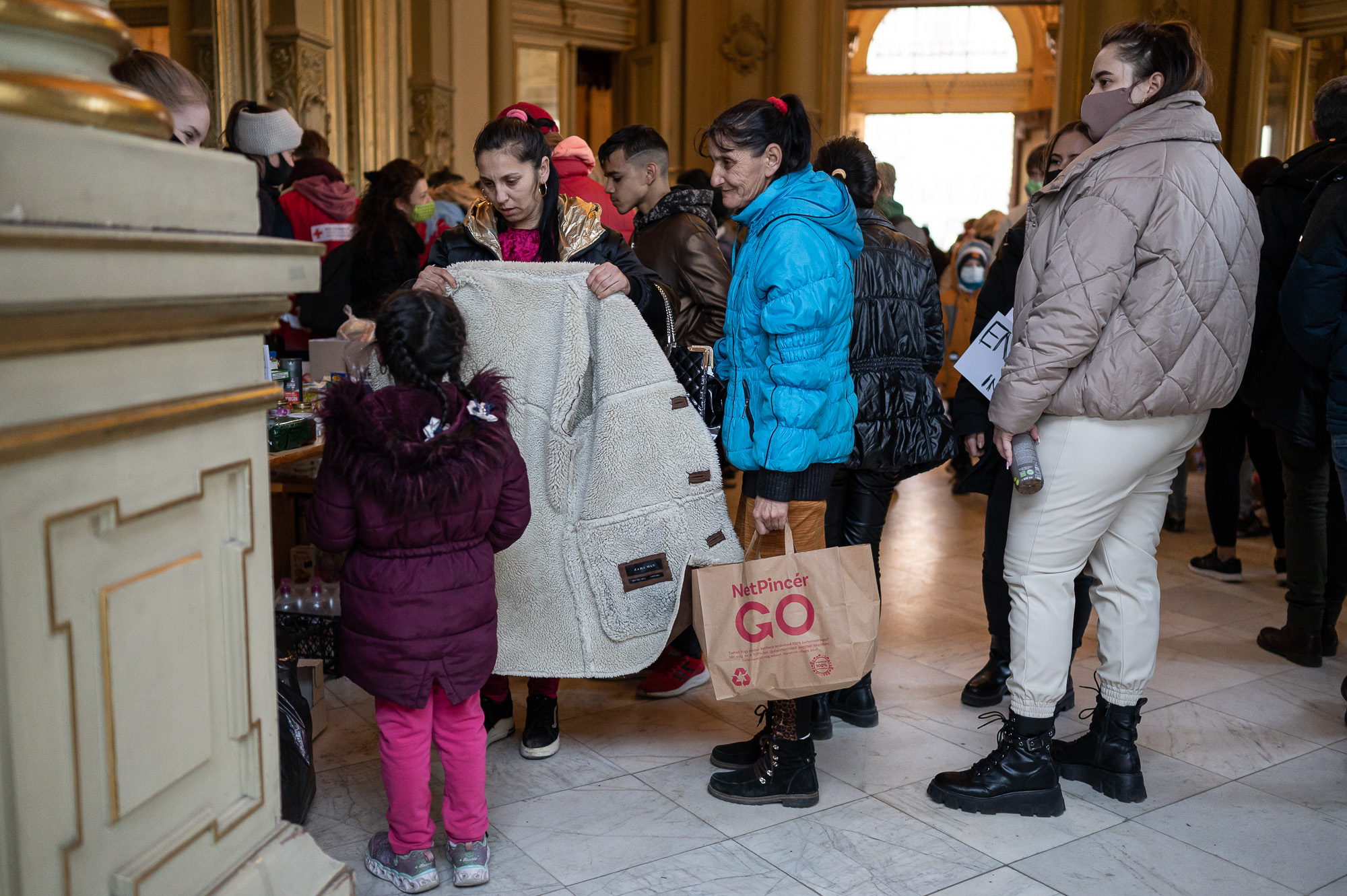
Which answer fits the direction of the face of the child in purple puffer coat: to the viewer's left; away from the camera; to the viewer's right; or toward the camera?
away from the camera

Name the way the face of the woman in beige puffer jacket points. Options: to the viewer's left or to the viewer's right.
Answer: to the viewer's left

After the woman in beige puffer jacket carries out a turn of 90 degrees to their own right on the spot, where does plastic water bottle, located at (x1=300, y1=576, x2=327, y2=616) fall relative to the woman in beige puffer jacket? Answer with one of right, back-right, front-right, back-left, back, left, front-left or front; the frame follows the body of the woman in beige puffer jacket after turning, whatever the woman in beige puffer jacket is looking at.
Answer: left

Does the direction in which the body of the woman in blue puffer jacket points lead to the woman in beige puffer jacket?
no

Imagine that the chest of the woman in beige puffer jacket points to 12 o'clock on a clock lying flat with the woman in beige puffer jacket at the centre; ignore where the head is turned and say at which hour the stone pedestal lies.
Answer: The stone pedestal is roughly at 10 o'clock from the woman in beige puffer jacket.

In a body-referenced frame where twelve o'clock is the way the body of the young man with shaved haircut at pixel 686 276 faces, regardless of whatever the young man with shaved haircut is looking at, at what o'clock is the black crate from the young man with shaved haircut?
The black crate is roughly at 12 o'clock from the young man with shaved haircut.

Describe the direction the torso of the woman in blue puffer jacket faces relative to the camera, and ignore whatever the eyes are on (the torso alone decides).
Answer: to the viewer's left

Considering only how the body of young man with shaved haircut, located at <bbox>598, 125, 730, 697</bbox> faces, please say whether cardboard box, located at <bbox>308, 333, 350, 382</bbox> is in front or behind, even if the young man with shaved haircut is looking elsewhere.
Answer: in front

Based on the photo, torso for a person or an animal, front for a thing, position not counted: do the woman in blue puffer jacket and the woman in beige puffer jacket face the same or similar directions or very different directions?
same or similar directions

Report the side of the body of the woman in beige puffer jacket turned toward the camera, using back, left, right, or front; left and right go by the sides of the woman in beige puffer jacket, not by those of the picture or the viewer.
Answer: left

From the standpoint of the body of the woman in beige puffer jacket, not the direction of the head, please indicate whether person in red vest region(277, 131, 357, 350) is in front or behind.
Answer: in front

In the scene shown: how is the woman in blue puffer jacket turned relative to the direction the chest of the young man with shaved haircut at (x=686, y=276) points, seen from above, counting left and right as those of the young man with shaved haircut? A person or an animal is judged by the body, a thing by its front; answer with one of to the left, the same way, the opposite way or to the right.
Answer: the same way

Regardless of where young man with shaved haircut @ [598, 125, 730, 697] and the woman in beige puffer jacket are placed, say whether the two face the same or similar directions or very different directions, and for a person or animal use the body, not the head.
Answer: same or similar directions

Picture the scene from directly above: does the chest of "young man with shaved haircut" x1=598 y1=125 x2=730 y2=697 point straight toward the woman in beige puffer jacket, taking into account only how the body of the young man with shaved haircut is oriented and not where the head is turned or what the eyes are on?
no

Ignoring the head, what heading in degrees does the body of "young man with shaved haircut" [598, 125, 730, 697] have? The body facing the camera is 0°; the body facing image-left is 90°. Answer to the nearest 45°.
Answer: approximately 90°

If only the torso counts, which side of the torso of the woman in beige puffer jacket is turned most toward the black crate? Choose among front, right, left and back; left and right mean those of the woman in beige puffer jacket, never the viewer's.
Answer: front
